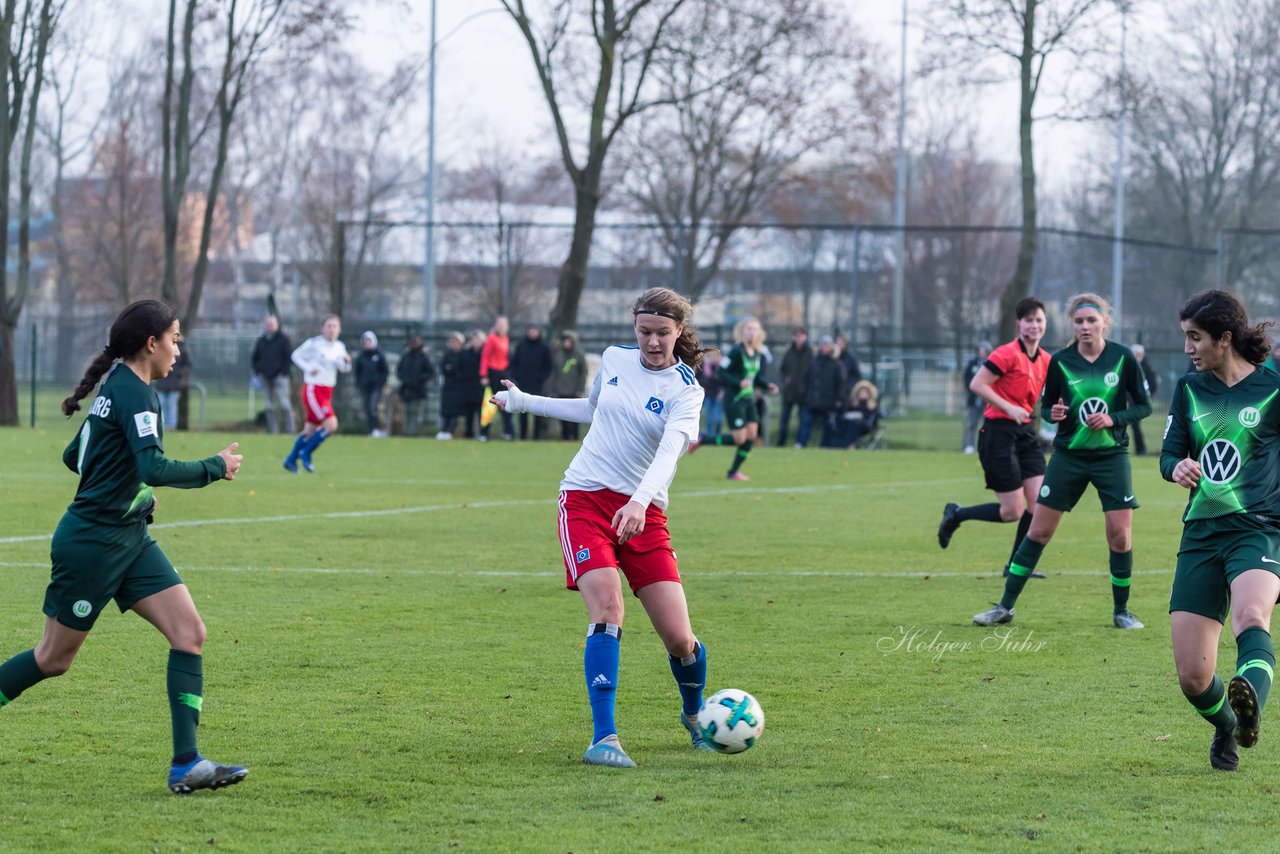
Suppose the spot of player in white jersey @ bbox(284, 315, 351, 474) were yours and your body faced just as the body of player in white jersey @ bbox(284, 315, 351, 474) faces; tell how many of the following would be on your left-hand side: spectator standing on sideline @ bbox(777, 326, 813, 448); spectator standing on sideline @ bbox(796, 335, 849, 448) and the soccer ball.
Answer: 2

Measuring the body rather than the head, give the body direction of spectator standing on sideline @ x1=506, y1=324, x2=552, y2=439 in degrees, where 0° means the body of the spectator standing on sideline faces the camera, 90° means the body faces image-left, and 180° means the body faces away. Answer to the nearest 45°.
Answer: approximately 0°

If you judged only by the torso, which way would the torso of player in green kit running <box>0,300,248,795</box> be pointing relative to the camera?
to the viewer's right

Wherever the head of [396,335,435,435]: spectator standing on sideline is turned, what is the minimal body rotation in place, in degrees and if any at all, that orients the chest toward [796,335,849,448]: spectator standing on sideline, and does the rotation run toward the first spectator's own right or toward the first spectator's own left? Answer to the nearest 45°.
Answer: approximately 45° to the first spectator's own left

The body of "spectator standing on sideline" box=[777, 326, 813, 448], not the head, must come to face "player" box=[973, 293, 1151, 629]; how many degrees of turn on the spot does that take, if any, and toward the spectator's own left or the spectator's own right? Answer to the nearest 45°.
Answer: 0° — they already face them

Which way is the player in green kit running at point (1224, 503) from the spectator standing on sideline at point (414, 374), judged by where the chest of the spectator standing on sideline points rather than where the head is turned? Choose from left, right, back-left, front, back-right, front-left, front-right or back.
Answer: front

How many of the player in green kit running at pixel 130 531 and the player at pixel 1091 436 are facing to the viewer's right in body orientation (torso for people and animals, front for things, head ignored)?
1

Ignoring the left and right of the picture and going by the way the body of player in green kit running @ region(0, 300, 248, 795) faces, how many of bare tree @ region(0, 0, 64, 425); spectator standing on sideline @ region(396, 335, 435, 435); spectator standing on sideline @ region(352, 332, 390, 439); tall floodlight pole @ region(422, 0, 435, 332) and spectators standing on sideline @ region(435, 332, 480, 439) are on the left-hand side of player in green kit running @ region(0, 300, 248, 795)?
5

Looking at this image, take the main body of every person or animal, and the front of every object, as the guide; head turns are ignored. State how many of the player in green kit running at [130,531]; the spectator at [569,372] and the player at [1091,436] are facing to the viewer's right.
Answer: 1

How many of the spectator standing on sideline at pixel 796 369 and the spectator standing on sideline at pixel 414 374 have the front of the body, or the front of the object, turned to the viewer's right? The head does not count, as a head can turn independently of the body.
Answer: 0

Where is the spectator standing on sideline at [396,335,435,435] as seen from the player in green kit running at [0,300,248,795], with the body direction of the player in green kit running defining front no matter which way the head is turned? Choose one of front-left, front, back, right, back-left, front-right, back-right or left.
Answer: left

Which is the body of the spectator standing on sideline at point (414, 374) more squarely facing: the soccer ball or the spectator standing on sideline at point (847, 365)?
the soccer ball

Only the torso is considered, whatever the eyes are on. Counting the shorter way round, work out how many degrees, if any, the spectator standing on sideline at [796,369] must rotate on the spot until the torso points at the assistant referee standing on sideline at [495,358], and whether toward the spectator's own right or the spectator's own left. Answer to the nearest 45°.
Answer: approximately 90° to the spectator's own right

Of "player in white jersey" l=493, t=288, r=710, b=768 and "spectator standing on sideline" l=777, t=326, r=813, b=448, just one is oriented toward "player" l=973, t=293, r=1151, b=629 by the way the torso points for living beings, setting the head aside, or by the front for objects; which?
the spectator standing on sideline
